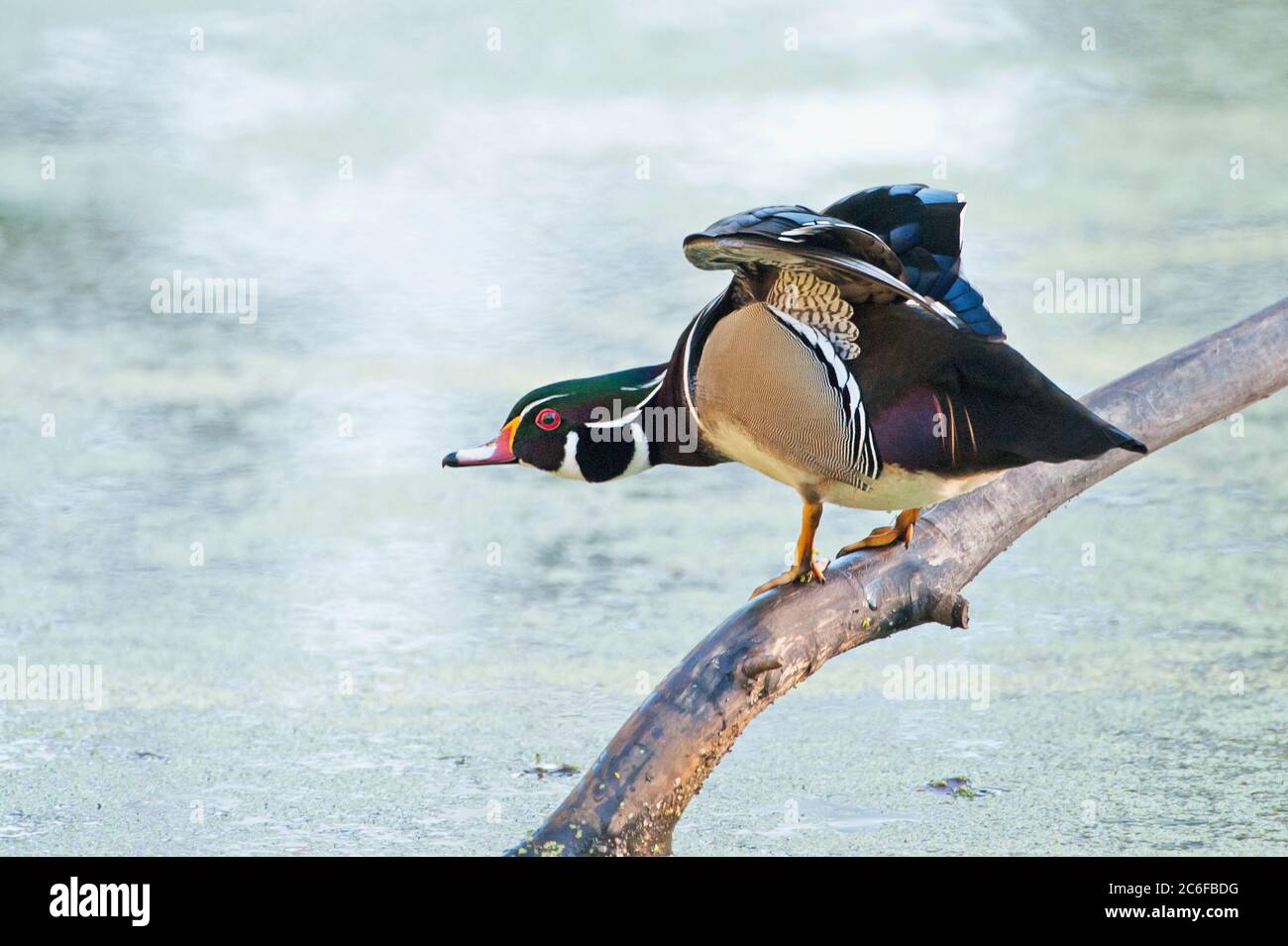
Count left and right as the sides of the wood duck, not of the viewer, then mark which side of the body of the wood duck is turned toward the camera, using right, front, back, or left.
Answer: left
